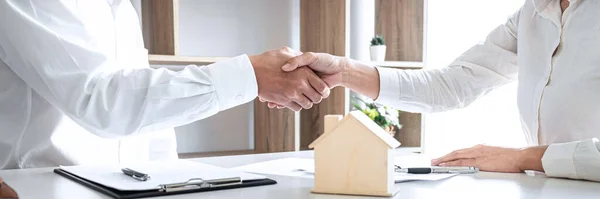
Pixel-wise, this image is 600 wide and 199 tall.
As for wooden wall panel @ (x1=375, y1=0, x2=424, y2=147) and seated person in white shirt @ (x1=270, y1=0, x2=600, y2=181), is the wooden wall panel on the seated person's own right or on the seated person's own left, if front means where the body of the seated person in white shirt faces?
on the seated person's own right

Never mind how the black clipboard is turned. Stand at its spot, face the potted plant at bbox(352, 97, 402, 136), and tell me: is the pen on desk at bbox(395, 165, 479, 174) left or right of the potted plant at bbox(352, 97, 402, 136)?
right

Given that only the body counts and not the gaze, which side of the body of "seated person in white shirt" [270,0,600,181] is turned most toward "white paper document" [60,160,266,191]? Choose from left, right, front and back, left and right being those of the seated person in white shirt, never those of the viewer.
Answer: front

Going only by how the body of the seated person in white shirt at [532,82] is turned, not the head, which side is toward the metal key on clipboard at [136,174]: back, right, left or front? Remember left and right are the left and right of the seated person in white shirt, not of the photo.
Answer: front

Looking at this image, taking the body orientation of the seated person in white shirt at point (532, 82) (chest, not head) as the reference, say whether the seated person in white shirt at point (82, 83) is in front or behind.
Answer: in front

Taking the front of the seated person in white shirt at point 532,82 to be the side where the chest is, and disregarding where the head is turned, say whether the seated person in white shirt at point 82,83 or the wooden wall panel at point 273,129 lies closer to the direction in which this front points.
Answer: the seated person in white shirt

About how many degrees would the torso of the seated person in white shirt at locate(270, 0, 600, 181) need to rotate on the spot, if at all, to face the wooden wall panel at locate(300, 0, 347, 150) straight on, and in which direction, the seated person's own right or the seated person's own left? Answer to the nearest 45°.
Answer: approximately 90° to the seated person's own right

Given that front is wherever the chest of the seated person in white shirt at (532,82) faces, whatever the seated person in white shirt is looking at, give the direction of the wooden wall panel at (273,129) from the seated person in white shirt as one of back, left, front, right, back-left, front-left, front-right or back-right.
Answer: right

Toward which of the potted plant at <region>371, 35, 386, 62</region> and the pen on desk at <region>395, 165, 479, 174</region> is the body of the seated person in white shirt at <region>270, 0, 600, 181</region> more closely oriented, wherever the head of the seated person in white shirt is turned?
the pen on desk

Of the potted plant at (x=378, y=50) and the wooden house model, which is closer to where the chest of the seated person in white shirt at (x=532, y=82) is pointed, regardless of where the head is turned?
the wooden house model

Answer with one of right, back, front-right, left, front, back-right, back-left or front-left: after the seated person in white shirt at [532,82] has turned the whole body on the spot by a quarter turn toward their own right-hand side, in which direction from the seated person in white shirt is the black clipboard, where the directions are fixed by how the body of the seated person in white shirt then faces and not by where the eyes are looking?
left
